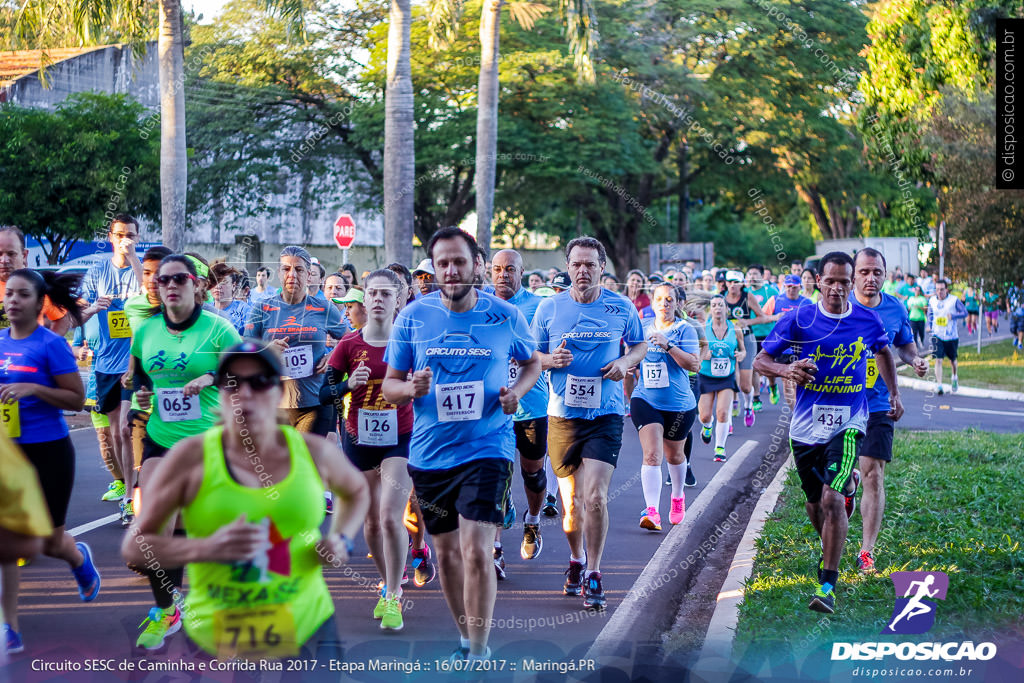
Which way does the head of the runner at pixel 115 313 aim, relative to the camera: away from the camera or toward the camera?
toward the camera

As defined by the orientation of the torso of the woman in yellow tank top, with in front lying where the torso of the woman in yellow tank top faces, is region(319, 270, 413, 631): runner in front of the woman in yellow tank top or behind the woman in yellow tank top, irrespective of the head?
behind

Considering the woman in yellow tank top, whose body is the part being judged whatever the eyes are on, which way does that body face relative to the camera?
toward the camera

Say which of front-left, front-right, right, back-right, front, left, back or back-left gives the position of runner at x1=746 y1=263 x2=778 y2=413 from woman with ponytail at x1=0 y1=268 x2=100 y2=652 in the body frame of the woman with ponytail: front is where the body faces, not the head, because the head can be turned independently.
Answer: back

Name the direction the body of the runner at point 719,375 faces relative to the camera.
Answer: toward the camera

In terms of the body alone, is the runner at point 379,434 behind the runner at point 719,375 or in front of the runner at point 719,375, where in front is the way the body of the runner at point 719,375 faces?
in front

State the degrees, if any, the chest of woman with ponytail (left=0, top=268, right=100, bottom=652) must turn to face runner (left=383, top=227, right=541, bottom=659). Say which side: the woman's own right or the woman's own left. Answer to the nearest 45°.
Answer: approximately 90° to the woman's own left

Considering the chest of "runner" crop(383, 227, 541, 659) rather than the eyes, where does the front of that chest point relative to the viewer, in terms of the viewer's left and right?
facing the viewer

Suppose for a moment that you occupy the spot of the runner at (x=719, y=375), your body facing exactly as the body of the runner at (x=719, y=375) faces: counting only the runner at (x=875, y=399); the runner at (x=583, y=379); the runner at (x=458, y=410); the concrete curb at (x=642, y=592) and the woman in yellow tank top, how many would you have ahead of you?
5

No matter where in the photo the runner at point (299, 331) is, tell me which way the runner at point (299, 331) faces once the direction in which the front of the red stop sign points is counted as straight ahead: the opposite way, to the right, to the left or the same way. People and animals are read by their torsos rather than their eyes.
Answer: the same way

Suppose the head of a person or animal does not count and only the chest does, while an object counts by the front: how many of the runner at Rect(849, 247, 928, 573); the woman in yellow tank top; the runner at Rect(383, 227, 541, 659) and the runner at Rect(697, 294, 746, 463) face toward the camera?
4

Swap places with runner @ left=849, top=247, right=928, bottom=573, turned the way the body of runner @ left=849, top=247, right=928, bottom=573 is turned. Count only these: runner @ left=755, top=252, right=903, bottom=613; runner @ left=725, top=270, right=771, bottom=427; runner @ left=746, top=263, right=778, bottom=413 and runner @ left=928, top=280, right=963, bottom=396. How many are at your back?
3

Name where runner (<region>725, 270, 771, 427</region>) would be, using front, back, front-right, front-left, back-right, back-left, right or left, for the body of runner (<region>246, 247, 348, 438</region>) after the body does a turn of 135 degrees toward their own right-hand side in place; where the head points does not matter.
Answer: right

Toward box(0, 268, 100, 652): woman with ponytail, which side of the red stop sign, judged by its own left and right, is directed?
front

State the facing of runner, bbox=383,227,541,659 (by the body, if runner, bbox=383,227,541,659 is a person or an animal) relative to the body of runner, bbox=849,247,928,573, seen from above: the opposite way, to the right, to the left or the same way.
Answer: the same way

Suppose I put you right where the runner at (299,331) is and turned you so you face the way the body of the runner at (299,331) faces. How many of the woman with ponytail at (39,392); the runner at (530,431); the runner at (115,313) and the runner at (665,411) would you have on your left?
2

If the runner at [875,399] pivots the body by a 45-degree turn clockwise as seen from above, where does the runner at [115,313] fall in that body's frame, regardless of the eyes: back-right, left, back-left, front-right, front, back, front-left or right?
front-right

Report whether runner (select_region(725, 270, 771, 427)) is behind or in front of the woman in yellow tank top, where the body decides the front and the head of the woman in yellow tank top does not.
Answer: behind

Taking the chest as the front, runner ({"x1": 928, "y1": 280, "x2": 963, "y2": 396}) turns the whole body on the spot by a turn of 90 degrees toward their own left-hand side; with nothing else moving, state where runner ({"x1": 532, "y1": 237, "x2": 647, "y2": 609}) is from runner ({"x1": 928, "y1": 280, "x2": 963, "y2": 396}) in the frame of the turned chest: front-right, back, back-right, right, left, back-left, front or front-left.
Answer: right
